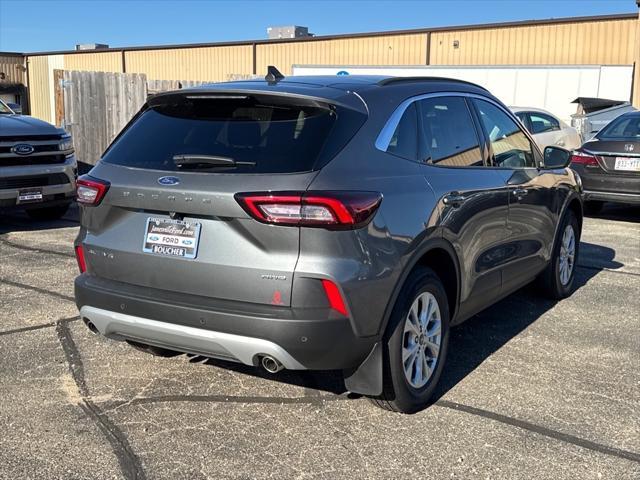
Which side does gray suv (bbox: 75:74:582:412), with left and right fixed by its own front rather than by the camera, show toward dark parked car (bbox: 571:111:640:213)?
front

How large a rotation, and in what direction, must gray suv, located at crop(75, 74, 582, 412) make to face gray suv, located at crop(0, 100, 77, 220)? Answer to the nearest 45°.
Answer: approximately 90° to its left

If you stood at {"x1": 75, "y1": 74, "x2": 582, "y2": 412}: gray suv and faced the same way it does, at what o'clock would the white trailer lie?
The white trailer is roughly at 11 o'clock from the gray suv.

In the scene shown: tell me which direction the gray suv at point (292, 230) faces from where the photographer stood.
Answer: facing away from the viewer and to the right of the viewer

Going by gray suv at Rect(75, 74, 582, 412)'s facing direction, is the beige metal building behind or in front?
in front

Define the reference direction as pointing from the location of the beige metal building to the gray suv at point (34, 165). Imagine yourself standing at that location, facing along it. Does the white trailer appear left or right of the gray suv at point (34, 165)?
left
